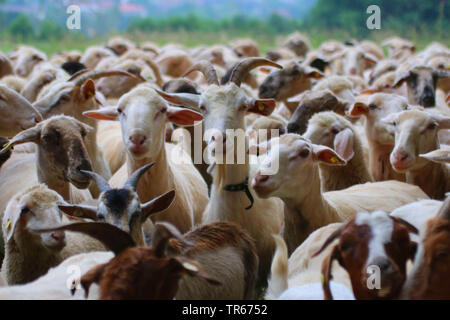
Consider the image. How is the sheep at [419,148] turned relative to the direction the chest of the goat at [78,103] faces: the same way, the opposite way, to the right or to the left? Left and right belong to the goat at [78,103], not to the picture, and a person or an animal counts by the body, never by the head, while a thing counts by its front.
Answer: the same way

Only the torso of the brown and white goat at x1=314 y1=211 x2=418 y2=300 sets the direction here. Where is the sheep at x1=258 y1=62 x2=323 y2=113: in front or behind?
behind

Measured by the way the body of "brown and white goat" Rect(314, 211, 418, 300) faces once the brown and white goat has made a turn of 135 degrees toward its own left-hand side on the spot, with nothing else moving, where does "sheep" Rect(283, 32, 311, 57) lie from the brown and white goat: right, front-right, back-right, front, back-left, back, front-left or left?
front-left

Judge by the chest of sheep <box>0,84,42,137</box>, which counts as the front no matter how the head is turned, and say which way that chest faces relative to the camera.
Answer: to the viewer's right

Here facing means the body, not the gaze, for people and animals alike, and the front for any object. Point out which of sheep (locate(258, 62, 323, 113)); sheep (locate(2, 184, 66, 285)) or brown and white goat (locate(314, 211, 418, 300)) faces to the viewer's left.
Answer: sheep (locate(258, 62, 323, 113))

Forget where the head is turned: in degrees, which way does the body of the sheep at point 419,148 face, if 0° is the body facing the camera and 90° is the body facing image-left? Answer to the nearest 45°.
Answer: approximately 45°

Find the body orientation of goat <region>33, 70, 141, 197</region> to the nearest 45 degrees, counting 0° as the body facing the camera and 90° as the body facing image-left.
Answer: approximately 90°

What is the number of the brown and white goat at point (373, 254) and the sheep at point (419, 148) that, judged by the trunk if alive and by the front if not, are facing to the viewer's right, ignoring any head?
0

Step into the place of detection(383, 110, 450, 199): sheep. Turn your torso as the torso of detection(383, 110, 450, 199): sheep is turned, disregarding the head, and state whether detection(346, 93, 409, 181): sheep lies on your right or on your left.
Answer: on your right

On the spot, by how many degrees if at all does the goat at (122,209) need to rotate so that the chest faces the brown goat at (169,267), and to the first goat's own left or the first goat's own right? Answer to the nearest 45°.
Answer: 0° — it already faces it

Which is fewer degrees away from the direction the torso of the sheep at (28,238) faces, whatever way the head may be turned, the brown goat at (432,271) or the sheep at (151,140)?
the brown goat

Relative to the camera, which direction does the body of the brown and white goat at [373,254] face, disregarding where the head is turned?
toward the camera
